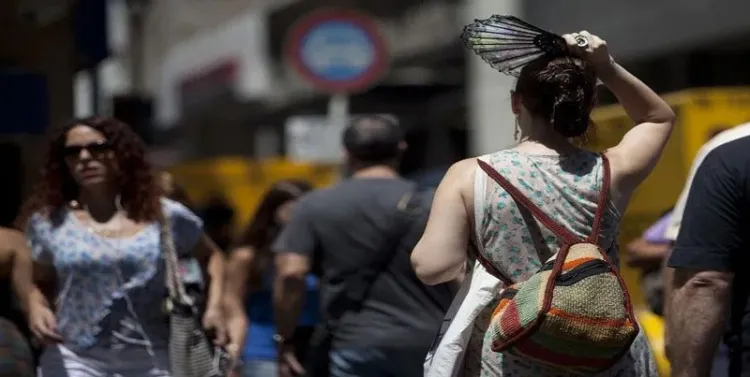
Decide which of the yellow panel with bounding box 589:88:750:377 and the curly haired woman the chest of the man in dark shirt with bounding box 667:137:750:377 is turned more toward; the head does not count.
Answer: the yellow panel

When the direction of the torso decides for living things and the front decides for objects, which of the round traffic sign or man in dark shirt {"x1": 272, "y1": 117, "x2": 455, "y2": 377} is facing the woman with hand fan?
the round traffic sign

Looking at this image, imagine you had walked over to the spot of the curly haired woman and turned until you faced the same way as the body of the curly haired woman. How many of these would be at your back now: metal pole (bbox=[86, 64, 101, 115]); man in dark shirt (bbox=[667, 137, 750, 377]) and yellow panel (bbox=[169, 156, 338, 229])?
2

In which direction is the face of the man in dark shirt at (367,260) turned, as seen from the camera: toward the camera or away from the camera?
away from the camera

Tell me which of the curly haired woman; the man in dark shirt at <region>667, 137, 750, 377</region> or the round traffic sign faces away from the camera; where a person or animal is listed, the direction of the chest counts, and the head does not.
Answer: the man in dark shirt

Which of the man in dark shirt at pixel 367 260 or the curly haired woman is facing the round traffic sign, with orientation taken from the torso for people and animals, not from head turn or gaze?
the man in dark shirt

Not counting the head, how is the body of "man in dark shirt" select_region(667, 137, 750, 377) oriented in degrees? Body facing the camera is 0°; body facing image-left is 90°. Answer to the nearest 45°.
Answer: approximately 180°

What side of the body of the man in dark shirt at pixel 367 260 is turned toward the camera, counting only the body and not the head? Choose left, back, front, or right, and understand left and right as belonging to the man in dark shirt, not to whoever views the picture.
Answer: back

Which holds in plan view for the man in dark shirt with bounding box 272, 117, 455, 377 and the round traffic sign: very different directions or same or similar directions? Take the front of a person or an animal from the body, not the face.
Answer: very different directions

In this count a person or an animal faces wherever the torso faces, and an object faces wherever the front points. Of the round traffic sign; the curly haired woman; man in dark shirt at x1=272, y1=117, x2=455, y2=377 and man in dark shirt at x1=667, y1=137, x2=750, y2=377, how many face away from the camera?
2
